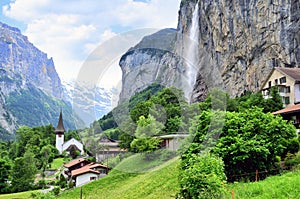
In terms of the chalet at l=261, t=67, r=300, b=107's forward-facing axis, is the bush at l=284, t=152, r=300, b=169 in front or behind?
in front

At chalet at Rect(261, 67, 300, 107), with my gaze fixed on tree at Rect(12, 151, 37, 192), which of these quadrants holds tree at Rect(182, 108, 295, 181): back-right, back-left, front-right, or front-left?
front-left

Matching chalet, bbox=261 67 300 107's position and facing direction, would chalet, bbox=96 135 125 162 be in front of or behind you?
in front

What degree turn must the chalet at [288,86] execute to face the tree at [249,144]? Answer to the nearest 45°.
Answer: approximately 45° to its left

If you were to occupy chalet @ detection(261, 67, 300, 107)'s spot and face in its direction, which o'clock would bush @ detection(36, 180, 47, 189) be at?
The bush is roughly at 1 o'clock from the chalet.

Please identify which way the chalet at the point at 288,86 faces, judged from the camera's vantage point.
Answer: facing the viewer and to the left of the viewer
